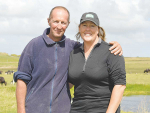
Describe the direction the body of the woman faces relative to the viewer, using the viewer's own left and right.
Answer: facing the viewer and to the left of the viewer

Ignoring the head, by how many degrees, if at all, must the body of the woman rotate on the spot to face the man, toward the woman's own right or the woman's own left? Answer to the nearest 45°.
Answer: approximately 45° to the woman's own right
